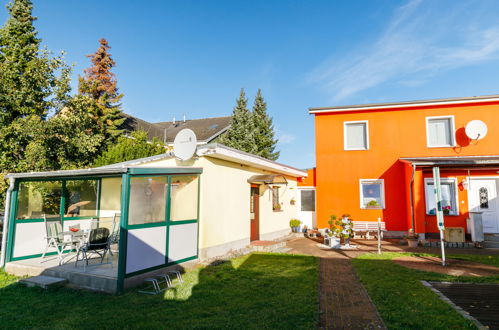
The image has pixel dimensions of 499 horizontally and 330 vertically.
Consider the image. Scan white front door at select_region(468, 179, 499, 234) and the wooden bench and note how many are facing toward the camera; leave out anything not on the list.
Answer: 2

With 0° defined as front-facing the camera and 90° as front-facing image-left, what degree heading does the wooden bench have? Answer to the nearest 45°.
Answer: approximately 0°

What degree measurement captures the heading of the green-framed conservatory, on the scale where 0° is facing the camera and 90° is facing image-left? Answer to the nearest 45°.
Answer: approximately 45°

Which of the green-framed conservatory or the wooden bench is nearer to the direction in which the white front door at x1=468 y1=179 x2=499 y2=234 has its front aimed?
the green-framed conservatory

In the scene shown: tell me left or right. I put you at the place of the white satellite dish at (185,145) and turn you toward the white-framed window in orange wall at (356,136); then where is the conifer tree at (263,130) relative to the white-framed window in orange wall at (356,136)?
left

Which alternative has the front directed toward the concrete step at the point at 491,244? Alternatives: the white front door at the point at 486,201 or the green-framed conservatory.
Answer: the white front door

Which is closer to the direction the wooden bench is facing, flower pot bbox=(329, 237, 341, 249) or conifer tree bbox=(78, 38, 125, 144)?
the flower pot

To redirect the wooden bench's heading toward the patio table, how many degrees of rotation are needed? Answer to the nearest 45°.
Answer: approximately 45° to its right

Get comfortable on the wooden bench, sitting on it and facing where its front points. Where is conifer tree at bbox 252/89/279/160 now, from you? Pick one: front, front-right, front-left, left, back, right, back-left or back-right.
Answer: back-right
